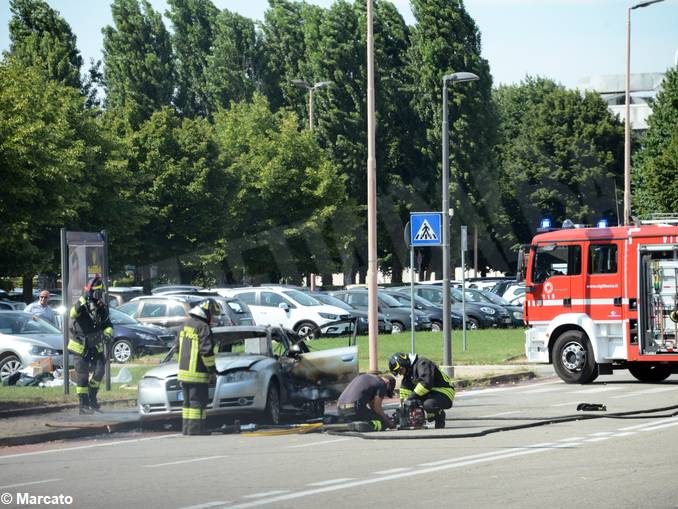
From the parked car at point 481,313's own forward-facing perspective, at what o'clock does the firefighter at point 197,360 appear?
The firefighter is roughly at 2 o'clock from the parked car.

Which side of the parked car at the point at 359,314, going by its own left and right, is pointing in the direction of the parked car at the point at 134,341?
right

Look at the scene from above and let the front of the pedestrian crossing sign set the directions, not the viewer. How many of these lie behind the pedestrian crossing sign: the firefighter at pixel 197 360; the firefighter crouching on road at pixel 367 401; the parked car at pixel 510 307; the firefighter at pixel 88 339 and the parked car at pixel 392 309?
2

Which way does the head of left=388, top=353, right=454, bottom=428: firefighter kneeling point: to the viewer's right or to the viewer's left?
to the viewer's left

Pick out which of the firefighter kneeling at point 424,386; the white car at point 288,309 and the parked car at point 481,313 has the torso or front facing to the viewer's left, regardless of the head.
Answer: the firefighter kneeling

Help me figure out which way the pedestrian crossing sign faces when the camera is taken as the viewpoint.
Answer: facing the viewer

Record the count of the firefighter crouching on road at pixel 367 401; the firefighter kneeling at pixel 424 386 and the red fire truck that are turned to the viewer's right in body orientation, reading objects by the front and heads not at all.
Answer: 1

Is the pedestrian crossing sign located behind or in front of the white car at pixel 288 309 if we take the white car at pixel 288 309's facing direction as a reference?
in front

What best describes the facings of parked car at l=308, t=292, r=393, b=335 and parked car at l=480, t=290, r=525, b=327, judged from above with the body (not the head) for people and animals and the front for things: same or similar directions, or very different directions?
same or similar directions

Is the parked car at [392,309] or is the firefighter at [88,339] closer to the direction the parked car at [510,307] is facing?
the firefighter

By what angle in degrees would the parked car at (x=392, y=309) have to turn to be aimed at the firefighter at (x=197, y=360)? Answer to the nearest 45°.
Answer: approximately 45° to its right

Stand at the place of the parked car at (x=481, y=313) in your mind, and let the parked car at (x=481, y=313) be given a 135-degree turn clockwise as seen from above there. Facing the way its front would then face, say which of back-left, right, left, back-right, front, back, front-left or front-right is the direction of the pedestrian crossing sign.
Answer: left

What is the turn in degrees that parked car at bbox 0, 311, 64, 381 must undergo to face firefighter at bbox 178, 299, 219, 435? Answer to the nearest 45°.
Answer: approximately 45° to its right

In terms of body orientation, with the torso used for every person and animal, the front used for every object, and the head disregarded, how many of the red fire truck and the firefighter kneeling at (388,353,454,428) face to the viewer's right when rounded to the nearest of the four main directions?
0

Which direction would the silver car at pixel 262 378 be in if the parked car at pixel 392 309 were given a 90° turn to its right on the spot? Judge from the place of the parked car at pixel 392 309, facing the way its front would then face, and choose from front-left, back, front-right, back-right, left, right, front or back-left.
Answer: front-left

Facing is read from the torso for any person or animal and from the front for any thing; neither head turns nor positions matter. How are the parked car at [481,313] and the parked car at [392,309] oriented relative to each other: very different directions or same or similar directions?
same or similar directions

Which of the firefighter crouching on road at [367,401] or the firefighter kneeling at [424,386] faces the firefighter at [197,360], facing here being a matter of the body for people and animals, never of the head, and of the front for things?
the firefighter kneeling

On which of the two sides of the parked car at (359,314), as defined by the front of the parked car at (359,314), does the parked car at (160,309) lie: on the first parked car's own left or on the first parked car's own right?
on the first parked car's own right

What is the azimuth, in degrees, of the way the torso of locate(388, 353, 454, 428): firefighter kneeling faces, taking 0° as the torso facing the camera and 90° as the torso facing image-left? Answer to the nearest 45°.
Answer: approximately 90°
